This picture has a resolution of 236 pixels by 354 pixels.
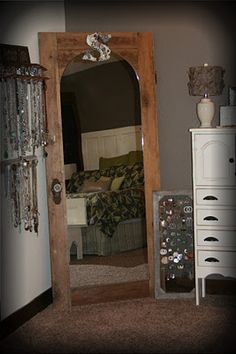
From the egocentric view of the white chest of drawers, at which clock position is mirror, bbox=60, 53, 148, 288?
The mirror is roughly at 3 o'clock from the white chest of drawers.

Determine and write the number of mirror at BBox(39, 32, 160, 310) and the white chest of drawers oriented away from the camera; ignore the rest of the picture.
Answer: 0

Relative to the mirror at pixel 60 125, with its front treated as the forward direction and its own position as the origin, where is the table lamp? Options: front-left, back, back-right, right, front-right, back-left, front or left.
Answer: front-left

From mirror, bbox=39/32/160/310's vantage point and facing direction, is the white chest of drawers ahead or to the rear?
ahead

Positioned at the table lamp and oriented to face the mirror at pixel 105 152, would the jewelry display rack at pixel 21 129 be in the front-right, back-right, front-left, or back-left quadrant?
front-left

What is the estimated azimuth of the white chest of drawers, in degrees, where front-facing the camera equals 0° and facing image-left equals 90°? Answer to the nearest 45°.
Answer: approximately 0°

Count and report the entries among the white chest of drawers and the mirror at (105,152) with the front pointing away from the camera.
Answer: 0

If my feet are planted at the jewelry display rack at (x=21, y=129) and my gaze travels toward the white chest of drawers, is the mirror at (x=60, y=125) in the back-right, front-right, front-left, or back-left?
front-left

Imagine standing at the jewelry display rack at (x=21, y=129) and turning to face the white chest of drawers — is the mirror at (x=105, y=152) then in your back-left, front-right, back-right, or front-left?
front-left

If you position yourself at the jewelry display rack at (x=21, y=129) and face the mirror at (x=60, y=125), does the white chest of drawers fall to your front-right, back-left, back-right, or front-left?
front-right

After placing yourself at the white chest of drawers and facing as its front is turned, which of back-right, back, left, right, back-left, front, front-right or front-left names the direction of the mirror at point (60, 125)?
right
